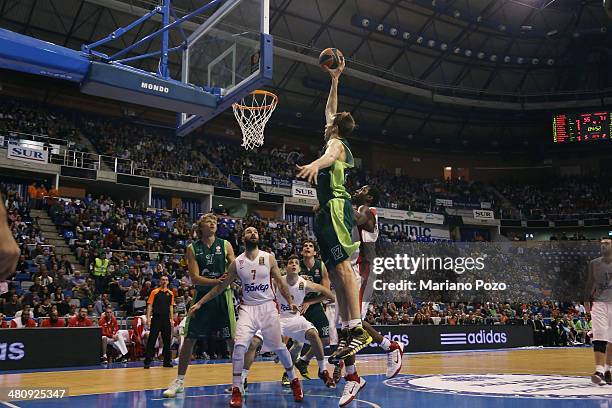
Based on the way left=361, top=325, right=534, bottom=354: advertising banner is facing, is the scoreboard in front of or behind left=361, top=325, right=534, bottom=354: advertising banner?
behind

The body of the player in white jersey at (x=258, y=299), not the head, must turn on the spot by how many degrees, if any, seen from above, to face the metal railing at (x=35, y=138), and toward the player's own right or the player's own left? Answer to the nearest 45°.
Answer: approximately 135° to the player's own right

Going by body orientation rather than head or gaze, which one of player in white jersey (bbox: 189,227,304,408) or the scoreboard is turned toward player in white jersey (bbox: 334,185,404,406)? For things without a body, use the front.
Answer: the scoreboard

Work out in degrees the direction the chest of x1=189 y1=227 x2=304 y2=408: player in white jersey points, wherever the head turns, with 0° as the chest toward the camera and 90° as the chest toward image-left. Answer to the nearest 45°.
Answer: approximately 0°

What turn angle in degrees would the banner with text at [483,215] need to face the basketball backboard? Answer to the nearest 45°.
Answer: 0° — it already faces it

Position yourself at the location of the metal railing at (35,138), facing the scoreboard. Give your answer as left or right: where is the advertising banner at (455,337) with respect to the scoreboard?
right

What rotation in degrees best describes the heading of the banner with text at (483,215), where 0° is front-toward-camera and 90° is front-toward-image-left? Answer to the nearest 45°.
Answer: approximately 0°

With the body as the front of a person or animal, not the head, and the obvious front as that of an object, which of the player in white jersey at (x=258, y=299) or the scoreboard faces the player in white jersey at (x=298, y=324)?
the scoreboard

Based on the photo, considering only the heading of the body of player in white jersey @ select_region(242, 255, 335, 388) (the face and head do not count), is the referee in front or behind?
behind

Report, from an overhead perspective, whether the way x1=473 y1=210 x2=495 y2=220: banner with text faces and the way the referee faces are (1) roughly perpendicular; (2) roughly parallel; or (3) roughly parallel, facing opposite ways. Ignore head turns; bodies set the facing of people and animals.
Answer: roughly parallel

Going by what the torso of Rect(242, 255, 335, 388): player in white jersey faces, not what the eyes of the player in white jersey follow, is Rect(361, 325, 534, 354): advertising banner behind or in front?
behind

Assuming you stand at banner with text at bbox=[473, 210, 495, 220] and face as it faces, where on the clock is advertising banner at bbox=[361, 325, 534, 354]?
The advertising banner is roughly at 12 o'clock from the banner with text.

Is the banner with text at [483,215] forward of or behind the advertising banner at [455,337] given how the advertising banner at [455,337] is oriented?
behind
